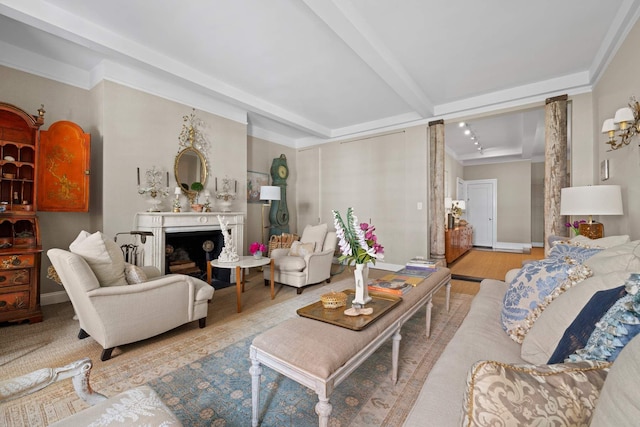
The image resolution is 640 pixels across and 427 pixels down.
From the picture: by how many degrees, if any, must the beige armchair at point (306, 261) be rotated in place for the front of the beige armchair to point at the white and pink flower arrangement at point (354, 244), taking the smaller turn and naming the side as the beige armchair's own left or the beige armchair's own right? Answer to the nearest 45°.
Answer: approximately 45° to the beige armchair's own left

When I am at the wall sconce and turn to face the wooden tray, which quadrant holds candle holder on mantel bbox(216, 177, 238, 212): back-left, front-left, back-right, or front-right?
front-right

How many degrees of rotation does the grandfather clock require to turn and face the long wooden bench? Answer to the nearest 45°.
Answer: approximately 45° to its right

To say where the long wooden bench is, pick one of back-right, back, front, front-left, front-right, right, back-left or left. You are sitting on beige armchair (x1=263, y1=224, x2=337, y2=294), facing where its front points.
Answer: front-left

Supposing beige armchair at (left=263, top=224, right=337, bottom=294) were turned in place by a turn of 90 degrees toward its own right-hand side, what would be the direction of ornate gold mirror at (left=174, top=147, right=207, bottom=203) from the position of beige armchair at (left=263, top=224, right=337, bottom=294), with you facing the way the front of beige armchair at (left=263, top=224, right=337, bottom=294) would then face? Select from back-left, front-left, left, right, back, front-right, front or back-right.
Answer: front-left

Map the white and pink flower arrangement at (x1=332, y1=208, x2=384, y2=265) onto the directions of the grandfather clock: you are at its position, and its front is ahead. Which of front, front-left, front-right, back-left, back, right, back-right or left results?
front-right

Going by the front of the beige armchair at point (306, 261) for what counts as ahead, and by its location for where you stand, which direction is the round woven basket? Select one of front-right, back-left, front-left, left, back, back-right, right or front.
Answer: front-left

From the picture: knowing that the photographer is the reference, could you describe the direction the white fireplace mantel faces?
facing the viewer and to the right of the viewer

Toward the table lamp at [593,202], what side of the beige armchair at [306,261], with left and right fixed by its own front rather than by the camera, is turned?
left

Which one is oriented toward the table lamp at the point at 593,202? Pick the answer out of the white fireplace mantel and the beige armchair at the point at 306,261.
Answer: the white fireplace mantel

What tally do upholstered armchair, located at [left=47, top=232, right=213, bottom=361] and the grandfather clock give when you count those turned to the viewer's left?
0

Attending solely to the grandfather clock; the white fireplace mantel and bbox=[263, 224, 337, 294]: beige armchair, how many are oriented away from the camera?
0
